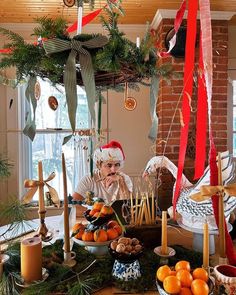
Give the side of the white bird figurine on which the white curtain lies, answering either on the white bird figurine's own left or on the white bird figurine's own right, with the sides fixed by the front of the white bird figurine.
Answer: on the white bird figurine's own right

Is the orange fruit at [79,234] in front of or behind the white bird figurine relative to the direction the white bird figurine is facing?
in front

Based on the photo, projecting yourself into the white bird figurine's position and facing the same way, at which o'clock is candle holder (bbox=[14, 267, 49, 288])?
The candle holder is roughly at 11 o'clock from the white bird figurine.

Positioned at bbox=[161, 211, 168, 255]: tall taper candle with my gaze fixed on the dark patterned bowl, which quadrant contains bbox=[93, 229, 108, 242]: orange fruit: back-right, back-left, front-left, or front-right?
front-right

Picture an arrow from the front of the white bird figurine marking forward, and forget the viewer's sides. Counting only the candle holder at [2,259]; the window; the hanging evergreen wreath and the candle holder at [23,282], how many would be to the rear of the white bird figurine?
0

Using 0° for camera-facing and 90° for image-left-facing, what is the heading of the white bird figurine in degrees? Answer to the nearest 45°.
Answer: approximately 90°

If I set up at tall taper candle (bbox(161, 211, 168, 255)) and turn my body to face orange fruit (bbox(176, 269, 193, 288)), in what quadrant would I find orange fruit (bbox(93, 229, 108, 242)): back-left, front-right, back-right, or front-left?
back-right

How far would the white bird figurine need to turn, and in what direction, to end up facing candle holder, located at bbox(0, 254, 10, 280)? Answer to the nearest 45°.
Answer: approximately 45° to its left
